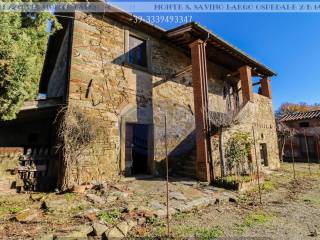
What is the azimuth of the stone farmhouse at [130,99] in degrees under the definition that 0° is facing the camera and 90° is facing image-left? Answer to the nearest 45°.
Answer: approximately 315°

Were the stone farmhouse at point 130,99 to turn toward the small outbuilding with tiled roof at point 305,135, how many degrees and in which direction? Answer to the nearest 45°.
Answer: approximately 90° to its left

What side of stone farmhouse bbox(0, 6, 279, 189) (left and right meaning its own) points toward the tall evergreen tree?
right
